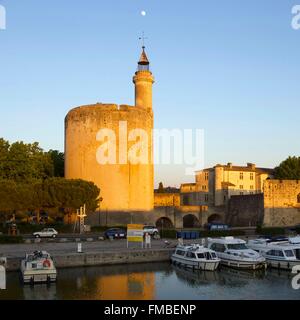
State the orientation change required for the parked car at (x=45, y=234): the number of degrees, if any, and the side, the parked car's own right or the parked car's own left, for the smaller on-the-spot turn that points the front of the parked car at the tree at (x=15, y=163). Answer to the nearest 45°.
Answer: approximately 90° to the parked car's own right

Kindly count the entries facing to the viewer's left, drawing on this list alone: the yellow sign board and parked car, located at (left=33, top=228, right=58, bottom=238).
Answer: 1

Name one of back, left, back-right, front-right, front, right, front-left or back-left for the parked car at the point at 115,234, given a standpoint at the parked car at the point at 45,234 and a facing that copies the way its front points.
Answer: back

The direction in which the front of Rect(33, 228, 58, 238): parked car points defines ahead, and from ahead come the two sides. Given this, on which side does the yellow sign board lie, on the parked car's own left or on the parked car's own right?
on the parked car's own left

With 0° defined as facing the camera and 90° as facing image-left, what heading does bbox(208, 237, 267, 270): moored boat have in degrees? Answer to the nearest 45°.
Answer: approximately 315°

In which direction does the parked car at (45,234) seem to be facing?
to the viewer's left
